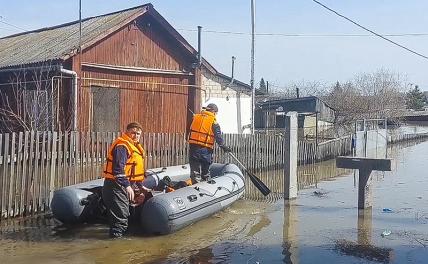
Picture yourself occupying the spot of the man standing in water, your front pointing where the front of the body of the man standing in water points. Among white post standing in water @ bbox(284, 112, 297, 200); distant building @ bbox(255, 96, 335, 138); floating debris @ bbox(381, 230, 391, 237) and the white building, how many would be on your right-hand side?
0

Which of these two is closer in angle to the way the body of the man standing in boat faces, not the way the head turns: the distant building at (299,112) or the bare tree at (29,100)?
the distant building

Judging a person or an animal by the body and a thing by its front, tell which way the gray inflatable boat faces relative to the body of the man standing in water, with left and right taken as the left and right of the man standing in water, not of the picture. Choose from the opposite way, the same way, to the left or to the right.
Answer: to the left

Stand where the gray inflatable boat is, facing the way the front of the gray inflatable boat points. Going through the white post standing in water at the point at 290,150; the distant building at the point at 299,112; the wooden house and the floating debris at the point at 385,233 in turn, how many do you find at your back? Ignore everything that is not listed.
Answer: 0

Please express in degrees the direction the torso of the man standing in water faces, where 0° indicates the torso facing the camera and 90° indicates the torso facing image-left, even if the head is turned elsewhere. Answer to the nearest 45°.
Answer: approximately 315°

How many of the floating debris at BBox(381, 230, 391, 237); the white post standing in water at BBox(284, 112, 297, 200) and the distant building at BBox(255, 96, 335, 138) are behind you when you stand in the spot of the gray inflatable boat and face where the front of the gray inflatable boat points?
0

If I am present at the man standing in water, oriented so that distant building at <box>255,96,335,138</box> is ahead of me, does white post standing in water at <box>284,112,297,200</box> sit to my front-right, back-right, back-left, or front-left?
front-right

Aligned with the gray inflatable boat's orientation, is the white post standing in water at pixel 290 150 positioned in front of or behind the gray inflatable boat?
in front

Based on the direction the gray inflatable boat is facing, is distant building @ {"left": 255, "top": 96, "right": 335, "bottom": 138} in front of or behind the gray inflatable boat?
in front

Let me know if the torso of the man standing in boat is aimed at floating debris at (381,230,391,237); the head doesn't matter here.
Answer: no

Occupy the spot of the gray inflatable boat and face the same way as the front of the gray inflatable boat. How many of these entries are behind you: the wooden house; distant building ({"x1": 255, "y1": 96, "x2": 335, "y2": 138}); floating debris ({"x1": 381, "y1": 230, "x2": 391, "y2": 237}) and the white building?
0

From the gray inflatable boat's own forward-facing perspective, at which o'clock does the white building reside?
The white building is roughly at 11 o'clock from the gray inflatable boat.

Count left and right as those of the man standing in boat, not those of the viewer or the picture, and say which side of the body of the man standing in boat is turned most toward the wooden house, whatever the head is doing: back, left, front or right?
left

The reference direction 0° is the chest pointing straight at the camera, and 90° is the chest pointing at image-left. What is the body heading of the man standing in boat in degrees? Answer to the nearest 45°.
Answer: approximately 225°

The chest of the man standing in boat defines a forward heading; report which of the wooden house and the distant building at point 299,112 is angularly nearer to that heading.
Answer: the distant building

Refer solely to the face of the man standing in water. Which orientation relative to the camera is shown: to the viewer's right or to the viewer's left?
to the viewer's right

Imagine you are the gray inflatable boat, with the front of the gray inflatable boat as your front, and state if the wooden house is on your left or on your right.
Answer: on your left

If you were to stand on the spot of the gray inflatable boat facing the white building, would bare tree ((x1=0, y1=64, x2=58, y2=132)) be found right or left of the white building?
left

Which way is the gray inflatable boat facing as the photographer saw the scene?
facing away from the viewer and to the right of the viewer

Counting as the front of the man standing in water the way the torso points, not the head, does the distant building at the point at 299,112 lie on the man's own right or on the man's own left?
on the man's own left
